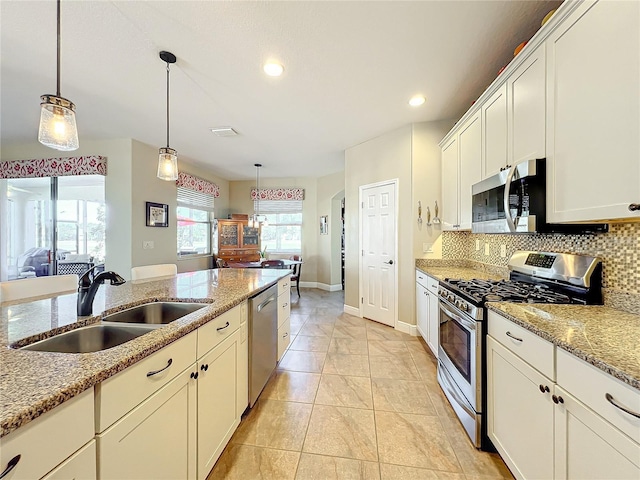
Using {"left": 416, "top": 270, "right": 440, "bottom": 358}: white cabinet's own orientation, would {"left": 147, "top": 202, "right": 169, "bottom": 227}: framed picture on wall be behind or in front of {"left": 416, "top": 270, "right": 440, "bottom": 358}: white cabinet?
in front

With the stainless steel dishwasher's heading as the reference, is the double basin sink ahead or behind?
behind

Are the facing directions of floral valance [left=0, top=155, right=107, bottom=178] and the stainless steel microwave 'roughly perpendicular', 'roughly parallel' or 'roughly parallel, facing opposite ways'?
roughly perpendicular

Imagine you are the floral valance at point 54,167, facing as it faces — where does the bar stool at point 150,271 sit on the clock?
The bar stool is roughly at 10 o'clock from the floral valance.

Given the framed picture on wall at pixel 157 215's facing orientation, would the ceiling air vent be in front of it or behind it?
in front

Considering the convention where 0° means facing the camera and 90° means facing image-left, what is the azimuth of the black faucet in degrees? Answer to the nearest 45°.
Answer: approximately 270°

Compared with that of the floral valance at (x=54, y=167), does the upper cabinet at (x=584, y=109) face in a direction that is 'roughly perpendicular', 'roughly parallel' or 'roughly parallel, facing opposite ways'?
roughly perpendicular

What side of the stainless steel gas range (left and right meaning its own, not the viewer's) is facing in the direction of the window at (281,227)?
right

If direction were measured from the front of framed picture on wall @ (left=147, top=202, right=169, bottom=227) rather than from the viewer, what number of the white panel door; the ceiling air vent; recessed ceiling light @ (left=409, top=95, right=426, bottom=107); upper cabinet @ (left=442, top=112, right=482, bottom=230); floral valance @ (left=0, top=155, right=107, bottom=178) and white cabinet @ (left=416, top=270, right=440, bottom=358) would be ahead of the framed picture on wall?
5

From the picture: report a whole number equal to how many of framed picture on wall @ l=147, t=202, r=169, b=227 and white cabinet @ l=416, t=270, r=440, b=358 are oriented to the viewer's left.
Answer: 1

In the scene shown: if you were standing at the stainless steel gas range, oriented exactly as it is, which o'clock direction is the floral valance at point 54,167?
The floral valance is roughly at 1 o'clock from the stainless steel gas range.

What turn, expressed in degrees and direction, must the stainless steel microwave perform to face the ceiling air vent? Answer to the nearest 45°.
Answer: approximately 45° to its right

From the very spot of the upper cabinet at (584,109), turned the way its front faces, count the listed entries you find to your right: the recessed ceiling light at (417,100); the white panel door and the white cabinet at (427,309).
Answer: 3
